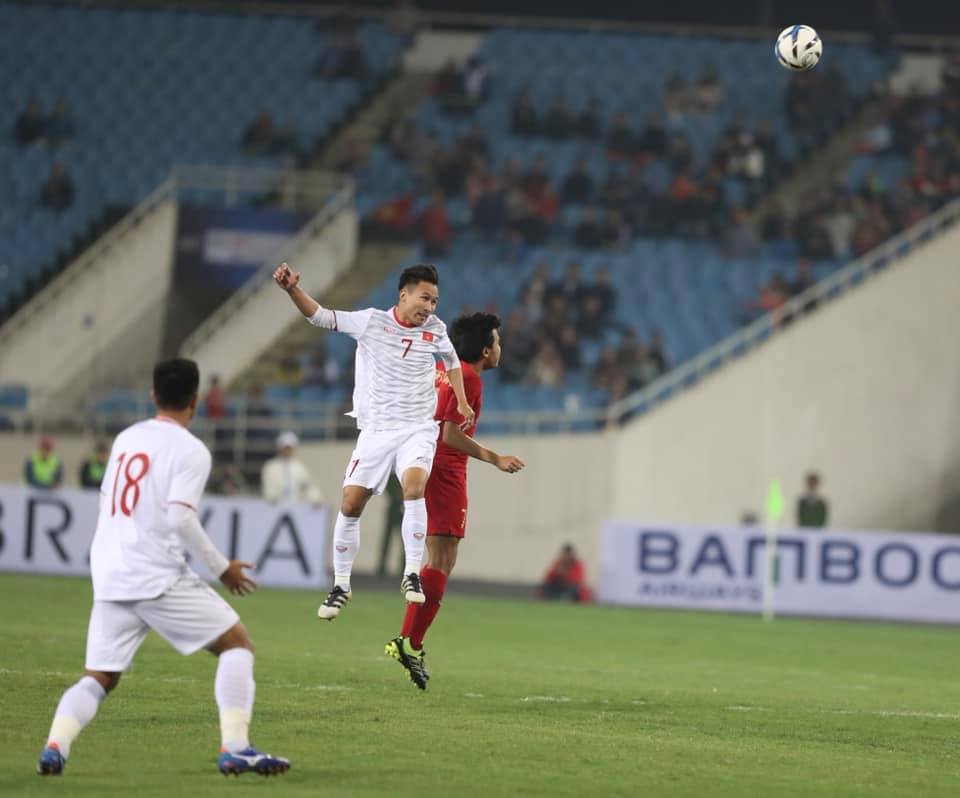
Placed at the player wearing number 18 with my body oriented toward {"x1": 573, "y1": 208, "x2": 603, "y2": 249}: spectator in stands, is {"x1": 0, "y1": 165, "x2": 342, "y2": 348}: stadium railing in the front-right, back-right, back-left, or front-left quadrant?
front-left

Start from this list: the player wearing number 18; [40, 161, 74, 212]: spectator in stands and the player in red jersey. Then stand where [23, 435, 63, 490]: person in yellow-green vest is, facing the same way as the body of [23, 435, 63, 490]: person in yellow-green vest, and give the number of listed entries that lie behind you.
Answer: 1

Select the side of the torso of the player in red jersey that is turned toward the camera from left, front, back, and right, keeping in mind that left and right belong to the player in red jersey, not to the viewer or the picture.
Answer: right

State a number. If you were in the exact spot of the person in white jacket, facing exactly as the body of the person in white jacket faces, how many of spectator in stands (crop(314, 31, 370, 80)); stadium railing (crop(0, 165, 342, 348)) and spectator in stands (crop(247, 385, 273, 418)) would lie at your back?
3

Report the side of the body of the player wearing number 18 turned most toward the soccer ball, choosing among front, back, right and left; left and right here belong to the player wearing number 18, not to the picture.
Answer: front

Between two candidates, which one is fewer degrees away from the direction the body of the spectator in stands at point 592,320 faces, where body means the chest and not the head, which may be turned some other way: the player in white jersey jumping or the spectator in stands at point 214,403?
the player in white jersey jumping

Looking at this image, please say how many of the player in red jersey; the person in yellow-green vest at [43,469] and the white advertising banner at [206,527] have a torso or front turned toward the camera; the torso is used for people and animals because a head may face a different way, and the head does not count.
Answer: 2

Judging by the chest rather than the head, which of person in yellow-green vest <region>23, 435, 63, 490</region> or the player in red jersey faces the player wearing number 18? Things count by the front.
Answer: the person in yellow-green vest

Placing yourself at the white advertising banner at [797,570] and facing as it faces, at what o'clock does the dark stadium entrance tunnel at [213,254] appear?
The dark stadium entrance tunnel is roughly at 4 o'clock from the white advertising banner.

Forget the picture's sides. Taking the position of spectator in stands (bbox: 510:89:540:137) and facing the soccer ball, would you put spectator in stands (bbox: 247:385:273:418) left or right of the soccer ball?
right

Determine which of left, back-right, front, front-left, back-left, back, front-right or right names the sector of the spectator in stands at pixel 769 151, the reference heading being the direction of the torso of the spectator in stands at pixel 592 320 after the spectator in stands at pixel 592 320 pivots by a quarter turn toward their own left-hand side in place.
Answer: front-left

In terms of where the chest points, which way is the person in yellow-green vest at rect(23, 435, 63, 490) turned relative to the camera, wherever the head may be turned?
toward the camera

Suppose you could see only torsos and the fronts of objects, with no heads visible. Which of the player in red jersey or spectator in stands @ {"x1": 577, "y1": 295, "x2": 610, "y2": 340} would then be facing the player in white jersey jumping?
the spectator in stands

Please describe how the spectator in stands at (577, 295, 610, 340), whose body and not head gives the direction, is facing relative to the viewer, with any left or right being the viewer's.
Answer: facing the viewer
